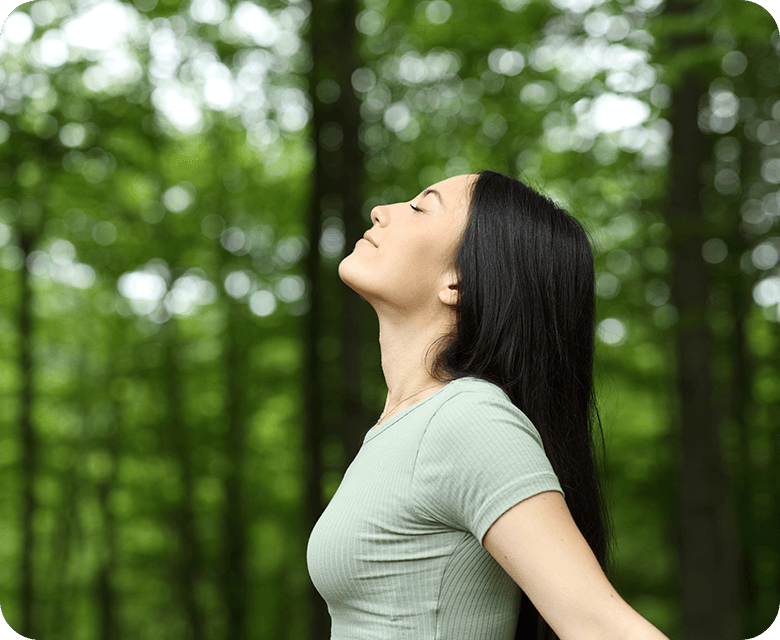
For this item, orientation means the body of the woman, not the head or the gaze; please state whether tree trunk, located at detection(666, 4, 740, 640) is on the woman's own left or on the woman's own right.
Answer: on the woman's own right

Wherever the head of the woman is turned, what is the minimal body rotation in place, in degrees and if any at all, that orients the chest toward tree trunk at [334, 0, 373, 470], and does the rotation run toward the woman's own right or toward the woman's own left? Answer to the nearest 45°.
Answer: approximately 90° to the woman's own right

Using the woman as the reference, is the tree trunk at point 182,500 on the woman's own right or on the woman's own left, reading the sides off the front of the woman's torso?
on the woman's own right

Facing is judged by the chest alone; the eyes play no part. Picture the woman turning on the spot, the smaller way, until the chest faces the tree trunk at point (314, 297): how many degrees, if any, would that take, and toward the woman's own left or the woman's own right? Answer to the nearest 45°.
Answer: approximately 90° to the woman's own right

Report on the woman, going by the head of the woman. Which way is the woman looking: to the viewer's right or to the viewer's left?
to the viewer's left

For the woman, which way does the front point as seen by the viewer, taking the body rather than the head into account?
to the viewer's left
